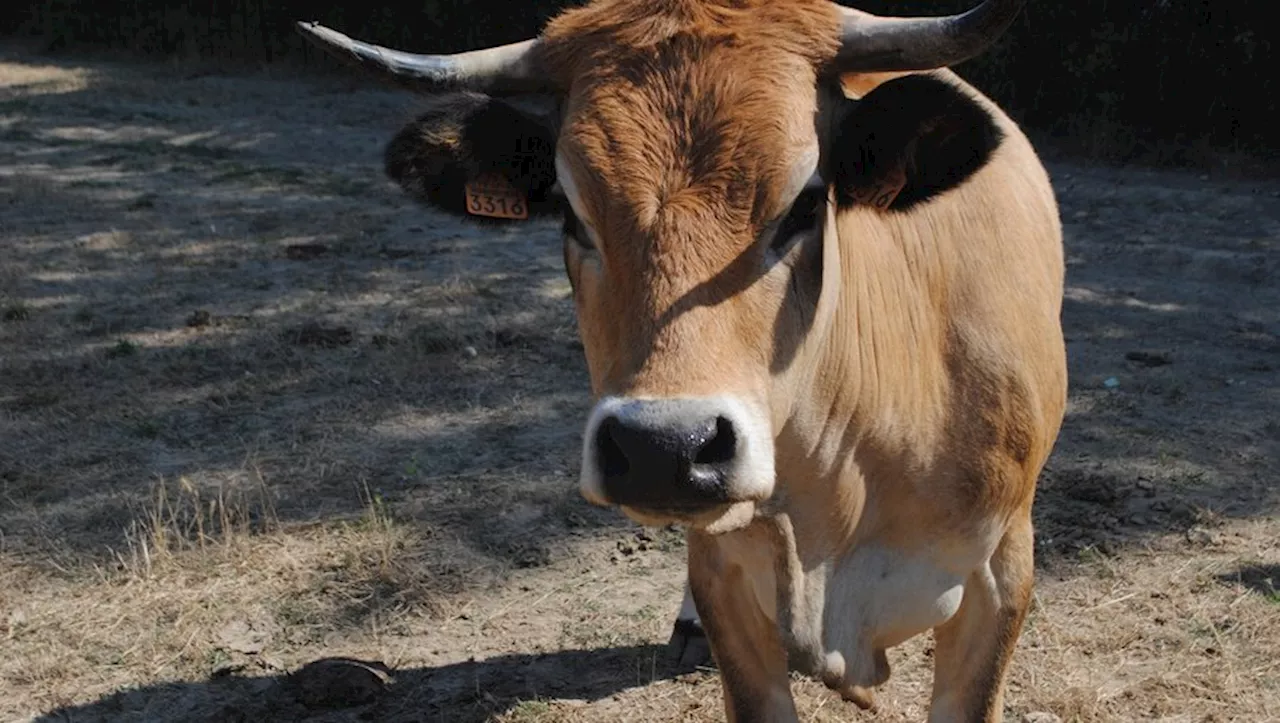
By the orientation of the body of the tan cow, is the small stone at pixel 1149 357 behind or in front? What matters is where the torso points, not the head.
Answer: behind

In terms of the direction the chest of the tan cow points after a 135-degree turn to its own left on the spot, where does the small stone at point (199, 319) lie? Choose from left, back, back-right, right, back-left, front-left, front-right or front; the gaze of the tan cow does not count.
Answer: left

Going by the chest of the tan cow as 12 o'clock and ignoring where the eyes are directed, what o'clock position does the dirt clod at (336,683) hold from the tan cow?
The dirt clod is roughly at 4 o'clock from the tan cow.

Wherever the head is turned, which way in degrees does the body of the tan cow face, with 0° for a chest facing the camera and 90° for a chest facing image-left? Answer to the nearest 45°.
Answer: approximately 0°

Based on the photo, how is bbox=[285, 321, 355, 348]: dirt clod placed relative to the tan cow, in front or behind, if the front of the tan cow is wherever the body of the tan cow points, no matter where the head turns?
behind

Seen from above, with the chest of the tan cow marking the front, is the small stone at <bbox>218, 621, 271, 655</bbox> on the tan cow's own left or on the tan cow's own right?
on the tan cow's own right

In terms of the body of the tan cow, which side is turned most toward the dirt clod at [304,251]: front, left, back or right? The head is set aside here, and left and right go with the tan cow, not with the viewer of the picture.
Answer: back

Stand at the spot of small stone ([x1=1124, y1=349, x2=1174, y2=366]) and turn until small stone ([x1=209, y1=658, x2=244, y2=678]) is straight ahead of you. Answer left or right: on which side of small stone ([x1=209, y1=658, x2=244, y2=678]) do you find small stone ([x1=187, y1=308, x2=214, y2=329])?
right
